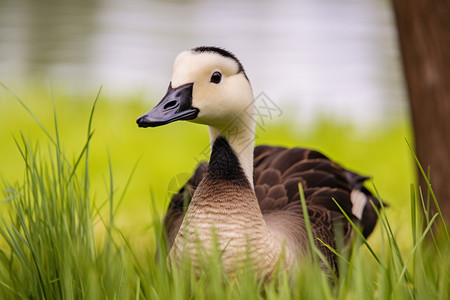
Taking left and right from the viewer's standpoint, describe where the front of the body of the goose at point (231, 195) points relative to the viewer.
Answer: facing the viewer and to the left of the viewer

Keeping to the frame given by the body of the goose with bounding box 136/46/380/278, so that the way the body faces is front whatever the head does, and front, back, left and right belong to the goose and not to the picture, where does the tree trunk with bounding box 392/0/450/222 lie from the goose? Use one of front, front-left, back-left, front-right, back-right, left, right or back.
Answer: back
